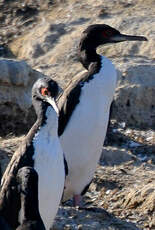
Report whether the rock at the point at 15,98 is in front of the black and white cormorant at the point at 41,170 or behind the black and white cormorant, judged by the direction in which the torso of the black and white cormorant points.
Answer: behind

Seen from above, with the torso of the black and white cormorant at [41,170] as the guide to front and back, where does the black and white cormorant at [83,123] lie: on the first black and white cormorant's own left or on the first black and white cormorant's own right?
on the first black and white cormorant's own left

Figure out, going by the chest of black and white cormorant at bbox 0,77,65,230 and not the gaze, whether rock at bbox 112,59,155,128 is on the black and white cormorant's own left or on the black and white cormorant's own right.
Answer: on the black and white cormorant's own left

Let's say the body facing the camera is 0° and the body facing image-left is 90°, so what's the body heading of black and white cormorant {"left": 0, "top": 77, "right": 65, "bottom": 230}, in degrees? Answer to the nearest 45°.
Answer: approximately 315°

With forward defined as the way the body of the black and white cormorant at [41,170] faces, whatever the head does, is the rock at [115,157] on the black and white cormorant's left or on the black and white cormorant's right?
on the black and white cormorant's left
